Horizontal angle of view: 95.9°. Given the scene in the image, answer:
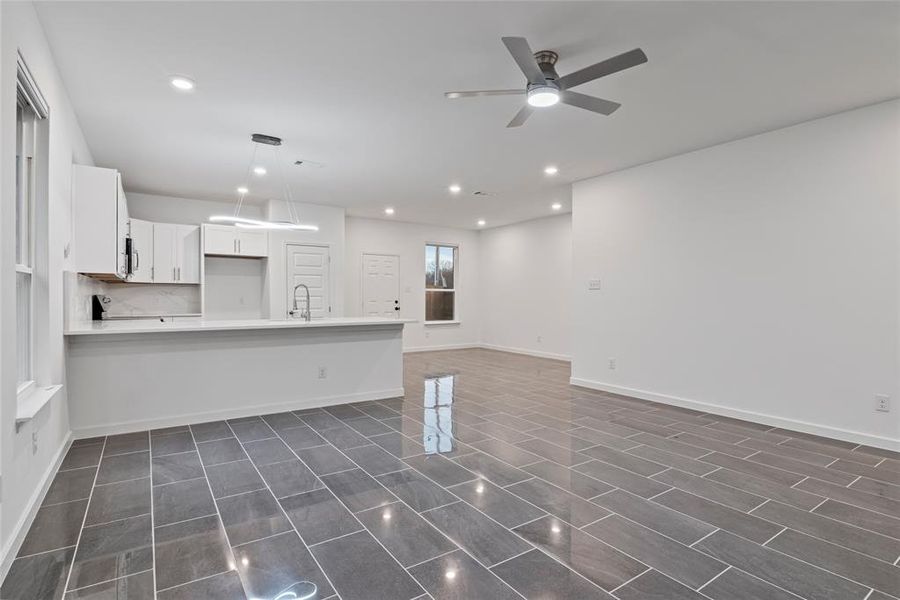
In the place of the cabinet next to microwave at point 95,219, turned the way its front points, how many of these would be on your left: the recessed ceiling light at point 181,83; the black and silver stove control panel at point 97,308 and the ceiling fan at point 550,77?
1

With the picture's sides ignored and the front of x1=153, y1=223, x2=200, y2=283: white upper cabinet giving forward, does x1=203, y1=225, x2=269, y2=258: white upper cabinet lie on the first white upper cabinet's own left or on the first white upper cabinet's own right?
on the first white upper cabinet's own left

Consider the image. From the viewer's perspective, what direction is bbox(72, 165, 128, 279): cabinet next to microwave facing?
to the viewer's right

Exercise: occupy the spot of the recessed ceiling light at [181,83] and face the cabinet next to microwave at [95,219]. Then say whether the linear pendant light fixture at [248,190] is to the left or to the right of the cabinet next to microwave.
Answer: right

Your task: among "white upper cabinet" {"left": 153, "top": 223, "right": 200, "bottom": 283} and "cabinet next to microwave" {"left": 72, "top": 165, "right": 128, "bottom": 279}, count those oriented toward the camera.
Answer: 1

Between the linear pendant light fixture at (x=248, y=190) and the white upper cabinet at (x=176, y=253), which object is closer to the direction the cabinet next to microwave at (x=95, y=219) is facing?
the linear pendant light fixture

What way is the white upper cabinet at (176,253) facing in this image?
toward the camera

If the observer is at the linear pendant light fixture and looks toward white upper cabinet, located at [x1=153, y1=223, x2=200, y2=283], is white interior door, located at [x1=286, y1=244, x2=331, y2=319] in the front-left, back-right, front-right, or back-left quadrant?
front-right

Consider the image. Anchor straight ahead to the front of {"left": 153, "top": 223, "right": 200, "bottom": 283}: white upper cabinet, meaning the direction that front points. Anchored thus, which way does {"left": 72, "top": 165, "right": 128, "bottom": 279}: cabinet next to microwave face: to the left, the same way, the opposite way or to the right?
to the left

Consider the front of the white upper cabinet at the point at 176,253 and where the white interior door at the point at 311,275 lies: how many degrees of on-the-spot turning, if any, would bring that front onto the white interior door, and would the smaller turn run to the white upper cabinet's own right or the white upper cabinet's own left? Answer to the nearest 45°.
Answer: approximately 90° to the white upper cabinet's own left
